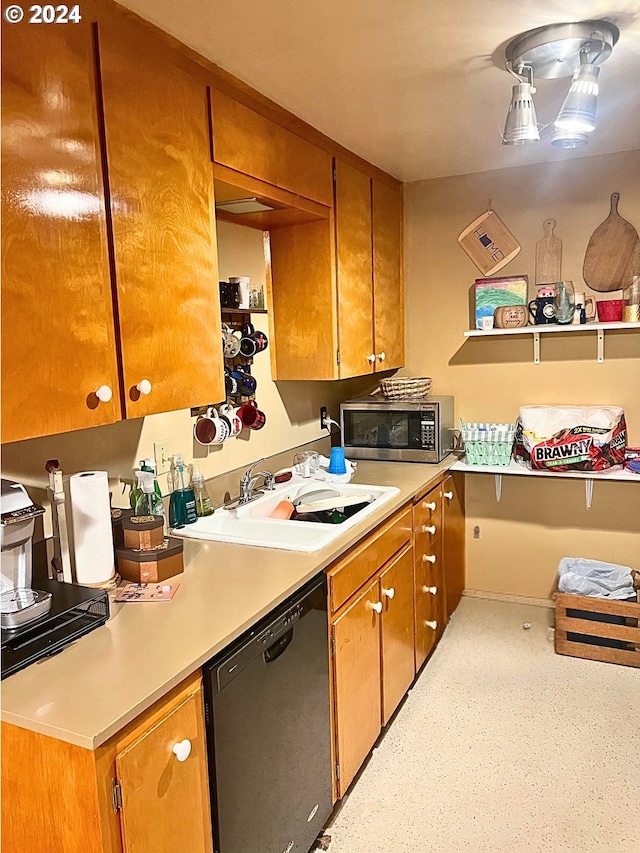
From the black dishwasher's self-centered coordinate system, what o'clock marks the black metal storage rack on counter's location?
The black metal storage rack on counter is roughly at 4 o'clock from the black dishwasher.

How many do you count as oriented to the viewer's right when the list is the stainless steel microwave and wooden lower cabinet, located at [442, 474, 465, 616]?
1

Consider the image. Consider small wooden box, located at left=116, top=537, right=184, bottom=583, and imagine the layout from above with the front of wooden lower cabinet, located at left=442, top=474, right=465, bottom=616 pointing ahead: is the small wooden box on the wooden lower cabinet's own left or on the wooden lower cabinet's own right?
on the wooden lower cabinet's own right

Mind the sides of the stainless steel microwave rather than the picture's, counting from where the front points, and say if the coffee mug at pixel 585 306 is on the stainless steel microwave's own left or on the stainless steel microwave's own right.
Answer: on the stainless steel microwave's own left

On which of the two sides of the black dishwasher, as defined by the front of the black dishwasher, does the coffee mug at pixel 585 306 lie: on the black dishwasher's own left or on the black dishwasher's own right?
on the black dishwasher's own left

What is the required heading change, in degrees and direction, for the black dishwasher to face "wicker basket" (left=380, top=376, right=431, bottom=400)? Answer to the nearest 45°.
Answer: approximately 90° to its left

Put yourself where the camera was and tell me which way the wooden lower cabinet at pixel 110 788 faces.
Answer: facing the viewer and to the right of the viewer

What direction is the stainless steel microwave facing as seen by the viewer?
toward the camera

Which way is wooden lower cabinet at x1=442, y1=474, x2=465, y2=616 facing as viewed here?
to the viewer's right

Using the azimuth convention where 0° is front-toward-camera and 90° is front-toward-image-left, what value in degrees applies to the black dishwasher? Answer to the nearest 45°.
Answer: approximately 315°

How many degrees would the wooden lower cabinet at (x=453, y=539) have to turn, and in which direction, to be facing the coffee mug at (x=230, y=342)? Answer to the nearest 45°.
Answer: approximately 135° to its right

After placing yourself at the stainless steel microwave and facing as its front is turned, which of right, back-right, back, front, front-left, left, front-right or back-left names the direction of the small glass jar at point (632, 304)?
left

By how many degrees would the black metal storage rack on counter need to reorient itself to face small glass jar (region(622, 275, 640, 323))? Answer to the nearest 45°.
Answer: approximately 45° to its left
